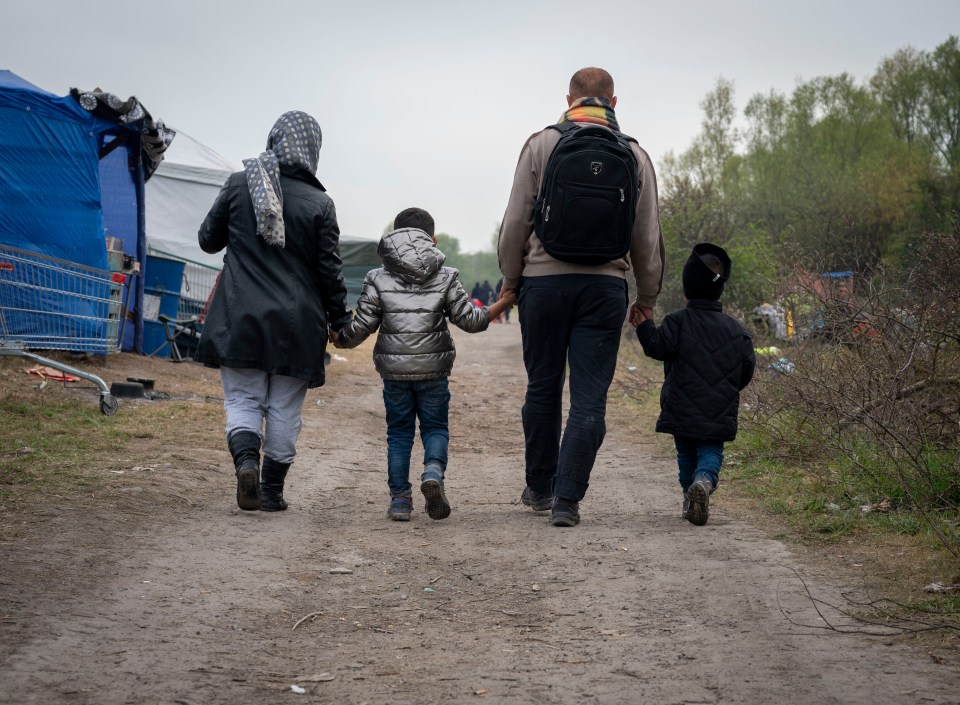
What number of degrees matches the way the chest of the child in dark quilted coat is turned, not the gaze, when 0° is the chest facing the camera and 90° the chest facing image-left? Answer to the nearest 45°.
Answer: approximately 180°

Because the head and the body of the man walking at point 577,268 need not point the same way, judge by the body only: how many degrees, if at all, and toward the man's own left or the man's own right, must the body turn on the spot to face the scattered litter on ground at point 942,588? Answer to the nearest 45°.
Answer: approximately 135° to the man's own right

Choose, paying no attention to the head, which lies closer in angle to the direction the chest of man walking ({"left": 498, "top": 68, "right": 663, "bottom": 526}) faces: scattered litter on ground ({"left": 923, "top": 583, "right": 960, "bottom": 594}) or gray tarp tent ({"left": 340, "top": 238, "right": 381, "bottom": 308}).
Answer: the gray tarp tent

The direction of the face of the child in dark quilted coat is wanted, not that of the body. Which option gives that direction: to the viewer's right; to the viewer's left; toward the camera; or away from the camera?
away from the camera

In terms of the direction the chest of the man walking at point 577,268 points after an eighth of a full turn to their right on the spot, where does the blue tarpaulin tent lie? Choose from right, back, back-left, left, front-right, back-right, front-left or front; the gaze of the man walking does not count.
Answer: left

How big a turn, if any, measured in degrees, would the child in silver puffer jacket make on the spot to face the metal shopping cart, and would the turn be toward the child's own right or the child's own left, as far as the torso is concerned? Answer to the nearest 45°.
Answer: approximately 45° to the child's own left

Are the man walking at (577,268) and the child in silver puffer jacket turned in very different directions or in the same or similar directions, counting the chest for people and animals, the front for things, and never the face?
same or similar directions

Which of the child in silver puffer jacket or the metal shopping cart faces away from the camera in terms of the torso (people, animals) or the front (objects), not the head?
the child in silver puffer jacket

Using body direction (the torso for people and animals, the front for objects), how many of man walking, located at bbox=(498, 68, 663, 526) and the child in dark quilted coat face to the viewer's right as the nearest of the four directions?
0

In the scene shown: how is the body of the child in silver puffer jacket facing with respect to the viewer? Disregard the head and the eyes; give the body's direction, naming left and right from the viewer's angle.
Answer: facing away from the viewer

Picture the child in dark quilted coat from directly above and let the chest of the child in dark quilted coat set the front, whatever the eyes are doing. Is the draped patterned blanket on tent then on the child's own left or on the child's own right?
on the child's own left

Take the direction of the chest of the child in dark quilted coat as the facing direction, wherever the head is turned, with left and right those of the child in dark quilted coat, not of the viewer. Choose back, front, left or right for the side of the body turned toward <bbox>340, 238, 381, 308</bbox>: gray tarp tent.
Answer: front

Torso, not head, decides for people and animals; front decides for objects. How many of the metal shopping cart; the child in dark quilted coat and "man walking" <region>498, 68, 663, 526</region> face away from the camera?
2

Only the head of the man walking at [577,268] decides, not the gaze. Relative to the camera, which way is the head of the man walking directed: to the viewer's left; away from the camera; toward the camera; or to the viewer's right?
away from the camera

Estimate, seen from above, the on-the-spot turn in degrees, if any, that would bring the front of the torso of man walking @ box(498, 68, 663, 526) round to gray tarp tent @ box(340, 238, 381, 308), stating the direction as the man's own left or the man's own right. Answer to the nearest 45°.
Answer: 0° — they already face it
